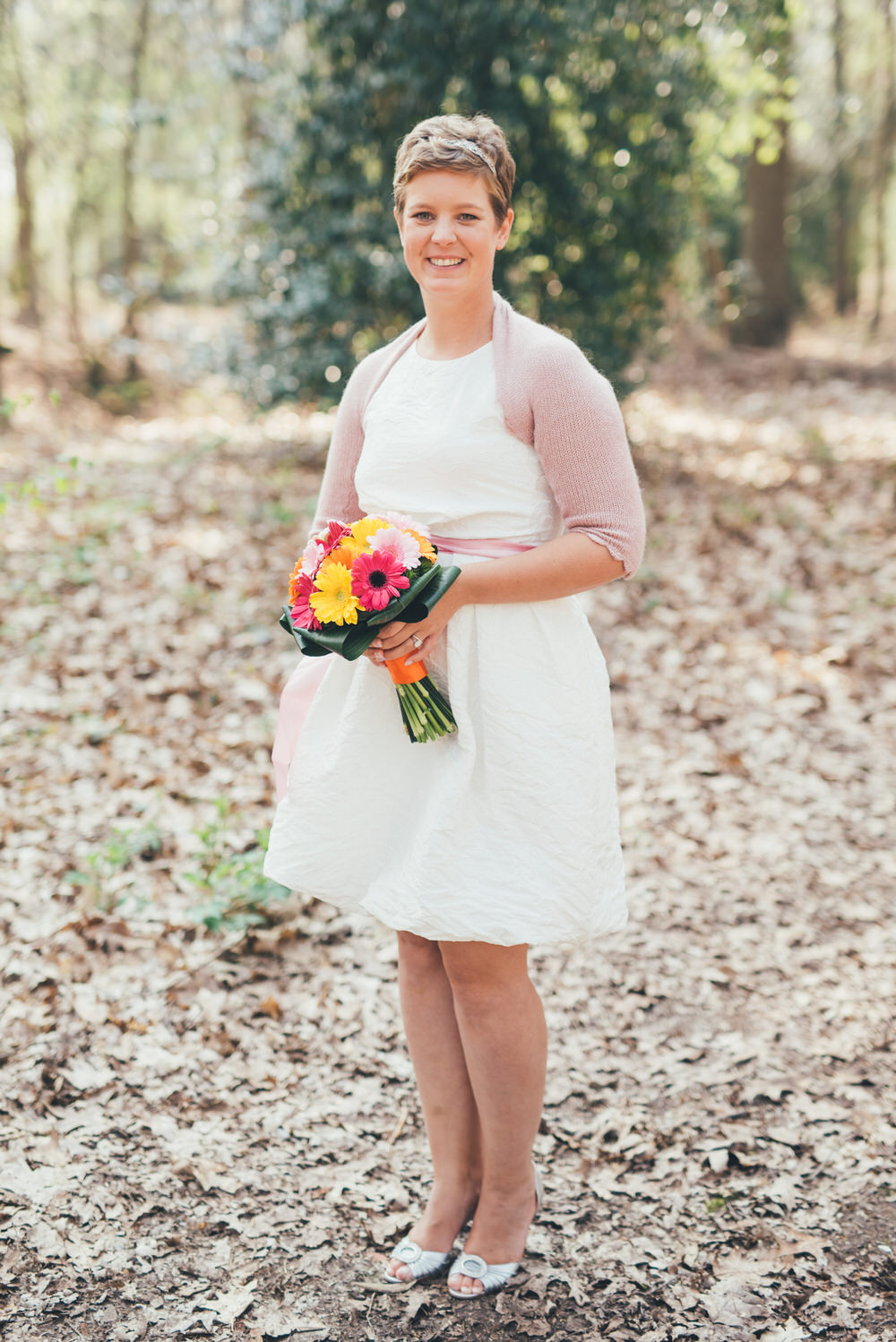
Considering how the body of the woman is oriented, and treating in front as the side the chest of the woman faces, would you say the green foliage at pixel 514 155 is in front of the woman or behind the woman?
behind

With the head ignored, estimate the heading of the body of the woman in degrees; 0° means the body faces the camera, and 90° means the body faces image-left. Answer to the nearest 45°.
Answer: approximately 45°

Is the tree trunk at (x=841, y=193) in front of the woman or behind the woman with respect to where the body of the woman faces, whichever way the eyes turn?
behind

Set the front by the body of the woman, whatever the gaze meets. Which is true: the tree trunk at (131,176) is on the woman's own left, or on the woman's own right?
on the woman's own right

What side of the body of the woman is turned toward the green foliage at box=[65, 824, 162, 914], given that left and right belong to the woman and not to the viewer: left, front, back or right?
right
